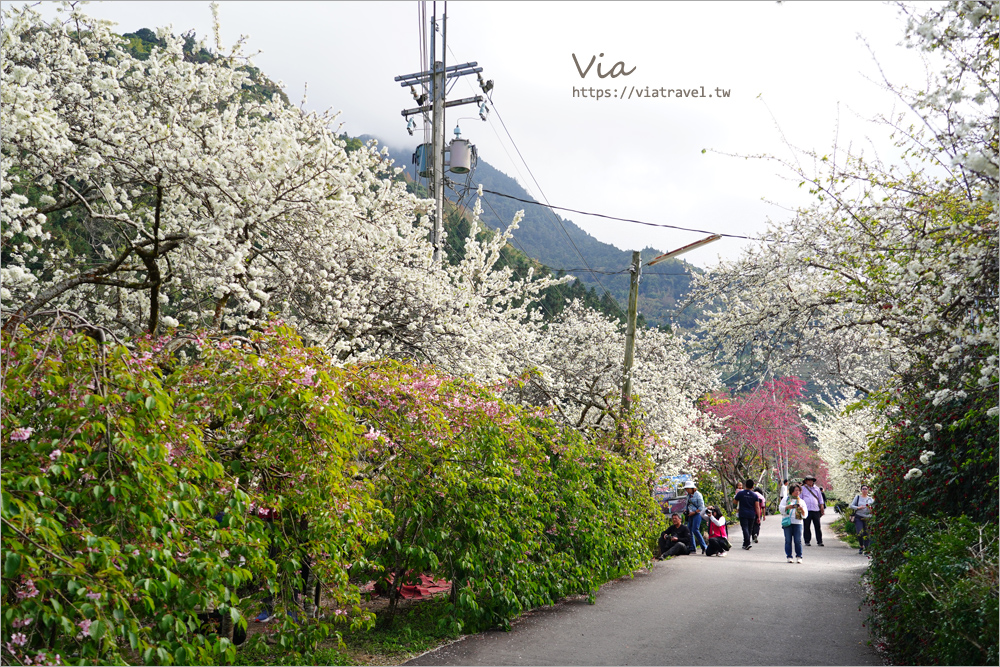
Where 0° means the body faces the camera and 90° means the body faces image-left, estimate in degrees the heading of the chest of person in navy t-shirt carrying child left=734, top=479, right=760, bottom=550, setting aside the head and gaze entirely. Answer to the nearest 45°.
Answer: approximately 180°

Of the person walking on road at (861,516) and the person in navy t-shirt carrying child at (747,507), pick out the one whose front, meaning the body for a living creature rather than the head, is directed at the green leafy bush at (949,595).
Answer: the person walking on road

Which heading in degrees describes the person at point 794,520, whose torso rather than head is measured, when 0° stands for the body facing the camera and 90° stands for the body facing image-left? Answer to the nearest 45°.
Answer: approximately 0°

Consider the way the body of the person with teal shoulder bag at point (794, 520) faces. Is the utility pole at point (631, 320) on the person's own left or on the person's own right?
on the person's own right

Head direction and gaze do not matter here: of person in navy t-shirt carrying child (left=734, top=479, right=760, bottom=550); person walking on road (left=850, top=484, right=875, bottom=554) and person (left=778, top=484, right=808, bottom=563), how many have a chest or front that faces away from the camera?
1

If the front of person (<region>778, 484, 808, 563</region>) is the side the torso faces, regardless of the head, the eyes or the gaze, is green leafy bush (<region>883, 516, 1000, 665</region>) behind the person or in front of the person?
in front

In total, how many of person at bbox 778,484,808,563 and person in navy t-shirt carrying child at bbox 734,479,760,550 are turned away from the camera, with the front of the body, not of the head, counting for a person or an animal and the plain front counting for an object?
1

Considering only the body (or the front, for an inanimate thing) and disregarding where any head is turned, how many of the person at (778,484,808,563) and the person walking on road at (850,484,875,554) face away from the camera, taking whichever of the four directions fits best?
0

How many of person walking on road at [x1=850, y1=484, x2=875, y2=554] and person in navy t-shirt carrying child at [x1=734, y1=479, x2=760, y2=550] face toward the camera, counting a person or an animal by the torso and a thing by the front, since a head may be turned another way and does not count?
1

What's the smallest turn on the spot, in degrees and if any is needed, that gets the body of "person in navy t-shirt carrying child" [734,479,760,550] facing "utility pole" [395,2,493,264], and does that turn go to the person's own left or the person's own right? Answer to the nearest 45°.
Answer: approximately 135° to the person's own left
